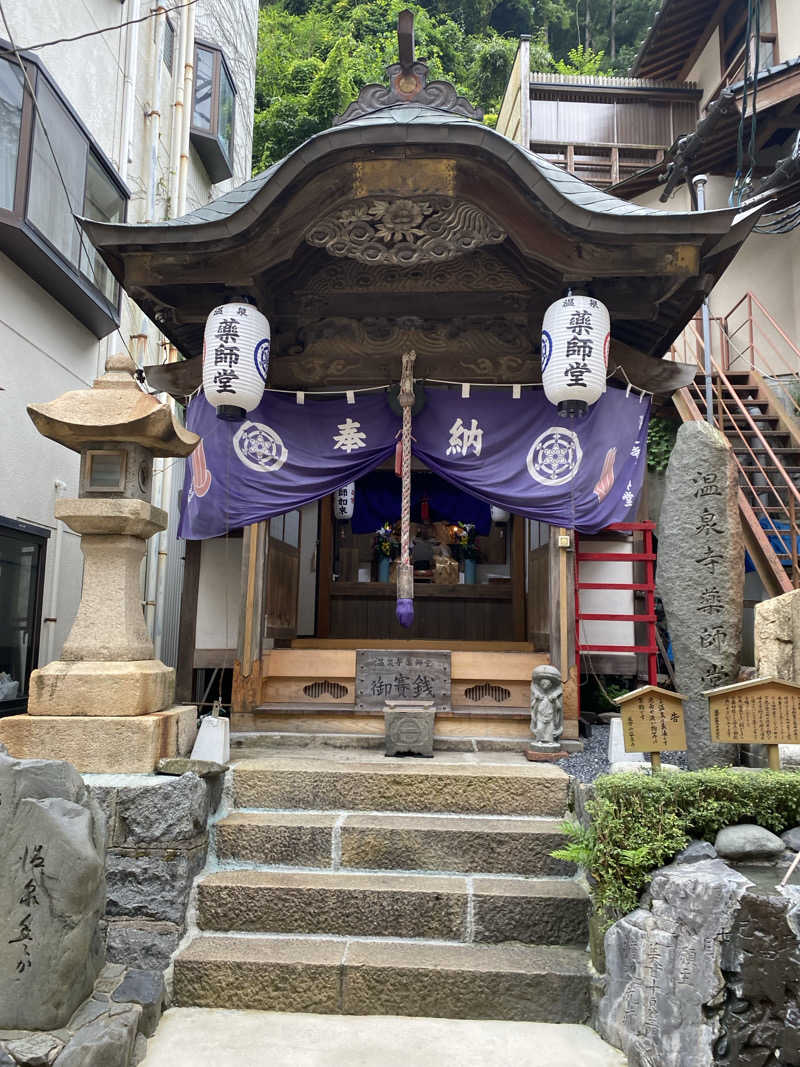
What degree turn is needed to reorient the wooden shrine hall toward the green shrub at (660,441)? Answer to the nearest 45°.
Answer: approximately 135° to its left

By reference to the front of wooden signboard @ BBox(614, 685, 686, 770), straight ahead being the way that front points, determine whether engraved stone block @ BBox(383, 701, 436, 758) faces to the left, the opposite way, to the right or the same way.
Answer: the same way

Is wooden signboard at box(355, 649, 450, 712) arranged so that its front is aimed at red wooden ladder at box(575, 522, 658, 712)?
no

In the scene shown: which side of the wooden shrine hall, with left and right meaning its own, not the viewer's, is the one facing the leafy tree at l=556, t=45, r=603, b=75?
back

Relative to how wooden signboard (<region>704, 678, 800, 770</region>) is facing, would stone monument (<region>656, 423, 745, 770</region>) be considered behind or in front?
behind

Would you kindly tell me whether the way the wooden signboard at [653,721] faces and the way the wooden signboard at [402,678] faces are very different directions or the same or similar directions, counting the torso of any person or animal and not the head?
same or similar directions

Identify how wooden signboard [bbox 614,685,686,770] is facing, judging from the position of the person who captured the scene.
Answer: facing the viewer

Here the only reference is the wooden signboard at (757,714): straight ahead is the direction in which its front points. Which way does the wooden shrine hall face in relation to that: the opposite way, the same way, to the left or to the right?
the same way

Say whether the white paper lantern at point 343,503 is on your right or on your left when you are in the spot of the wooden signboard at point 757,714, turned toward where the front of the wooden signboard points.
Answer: on your right

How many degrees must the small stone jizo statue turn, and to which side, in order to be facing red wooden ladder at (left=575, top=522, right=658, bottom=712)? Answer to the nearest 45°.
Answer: approximately 135° to its left

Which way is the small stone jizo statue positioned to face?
toward the camera

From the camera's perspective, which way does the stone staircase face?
toward the camera

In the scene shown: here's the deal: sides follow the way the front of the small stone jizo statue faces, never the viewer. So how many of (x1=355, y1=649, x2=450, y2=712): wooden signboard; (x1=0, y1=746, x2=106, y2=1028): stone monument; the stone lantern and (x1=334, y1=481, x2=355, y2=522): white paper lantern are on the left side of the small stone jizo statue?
0
